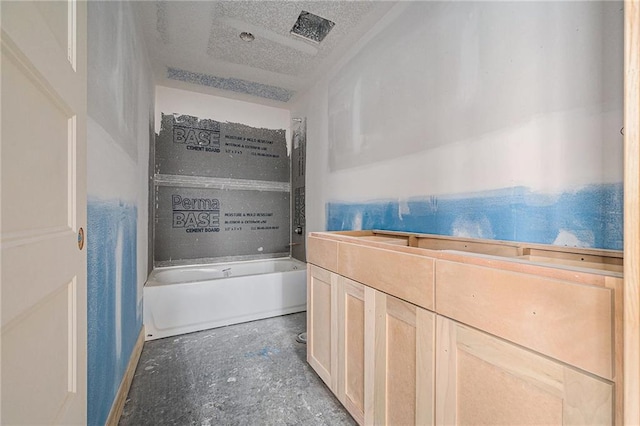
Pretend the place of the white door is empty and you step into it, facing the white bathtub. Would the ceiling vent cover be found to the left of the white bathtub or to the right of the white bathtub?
right

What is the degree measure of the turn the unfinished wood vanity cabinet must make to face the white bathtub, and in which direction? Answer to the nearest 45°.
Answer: approximately 45° to its right

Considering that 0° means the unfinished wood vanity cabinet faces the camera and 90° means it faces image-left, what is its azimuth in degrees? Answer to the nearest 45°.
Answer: approximately 45°

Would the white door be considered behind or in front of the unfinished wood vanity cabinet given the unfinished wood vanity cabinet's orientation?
in front
